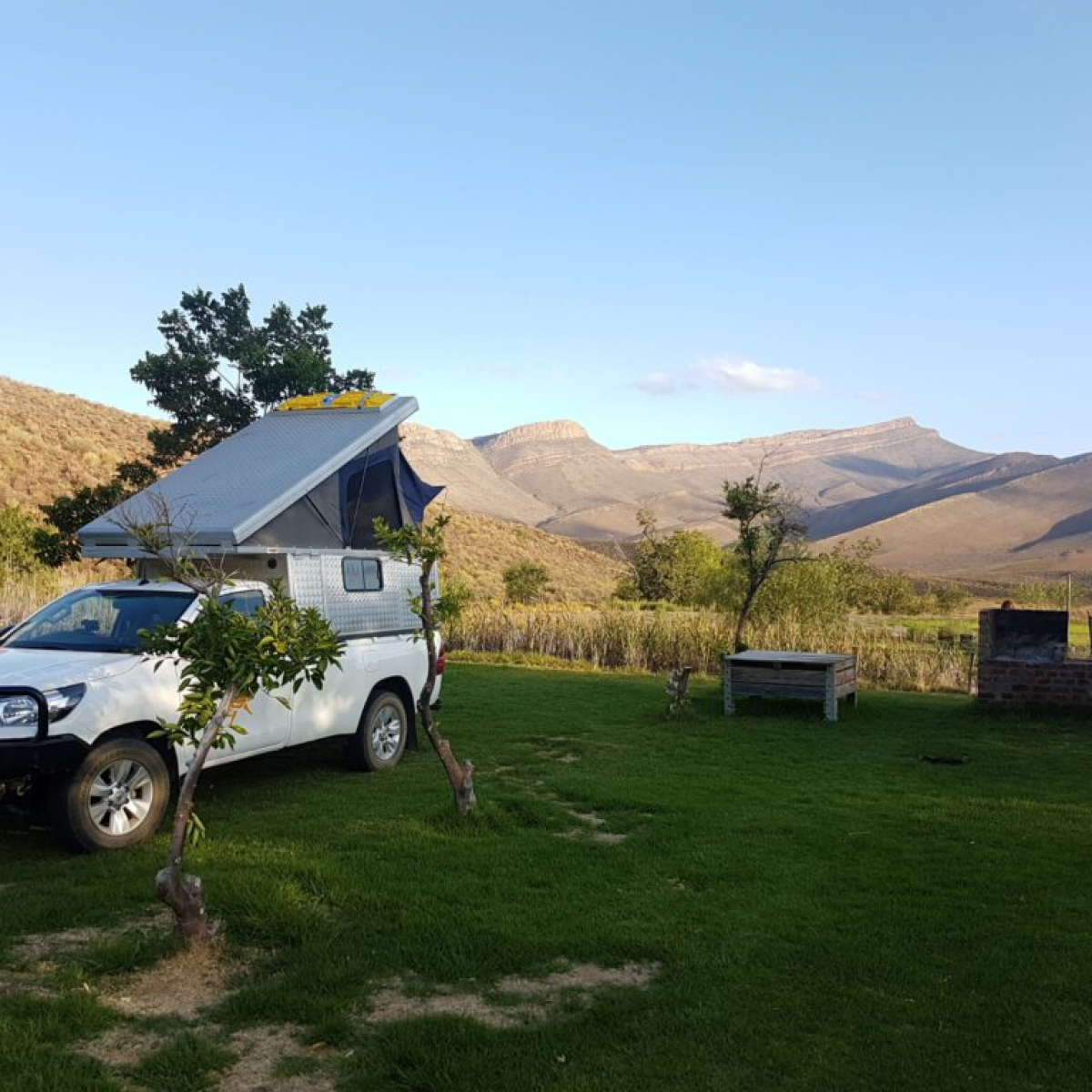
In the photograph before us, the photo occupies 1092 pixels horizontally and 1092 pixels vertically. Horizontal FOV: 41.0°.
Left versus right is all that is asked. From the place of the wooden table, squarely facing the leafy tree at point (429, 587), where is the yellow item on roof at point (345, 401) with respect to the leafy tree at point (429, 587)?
right

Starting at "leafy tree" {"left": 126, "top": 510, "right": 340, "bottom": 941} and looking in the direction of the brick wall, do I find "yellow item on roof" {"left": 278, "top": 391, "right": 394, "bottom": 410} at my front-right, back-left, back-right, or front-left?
front-left

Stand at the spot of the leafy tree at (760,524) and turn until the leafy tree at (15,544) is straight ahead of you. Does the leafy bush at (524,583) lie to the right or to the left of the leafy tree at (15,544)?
right

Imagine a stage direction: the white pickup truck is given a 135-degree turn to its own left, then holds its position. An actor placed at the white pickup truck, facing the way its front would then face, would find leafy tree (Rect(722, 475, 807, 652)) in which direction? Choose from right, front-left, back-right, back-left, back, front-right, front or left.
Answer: front-left

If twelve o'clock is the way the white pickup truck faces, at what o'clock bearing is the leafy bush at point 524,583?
The leafy bush is roughly at 5 o'clock from the white pickup truck.

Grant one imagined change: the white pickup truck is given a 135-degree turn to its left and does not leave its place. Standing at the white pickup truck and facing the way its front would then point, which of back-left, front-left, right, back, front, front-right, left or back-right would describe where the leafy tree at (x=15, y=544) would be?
left

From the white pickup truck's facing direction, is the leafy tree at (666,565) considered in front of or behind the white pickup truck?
behind

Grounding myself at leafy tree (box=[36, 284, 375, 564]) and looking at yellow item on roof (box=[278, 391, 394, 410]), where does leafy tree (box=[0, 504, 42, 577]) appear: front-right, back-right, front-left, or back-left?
back-right

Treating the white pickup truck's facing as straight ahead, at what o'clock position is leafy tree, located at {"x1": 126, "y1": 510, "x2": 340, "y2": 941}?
The leafy tree is roughly at 10 o'clock from the white pickup truck.

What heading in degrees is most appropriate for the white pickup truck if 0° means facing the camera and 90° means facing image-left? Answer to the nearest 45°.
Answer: approximately 45°

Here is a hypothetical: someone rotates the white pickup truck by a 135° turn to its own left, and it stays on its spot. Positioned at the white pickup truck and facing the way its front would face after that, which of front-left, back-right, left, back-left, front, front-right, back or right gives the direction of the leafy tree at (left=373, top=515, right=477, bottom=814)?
front

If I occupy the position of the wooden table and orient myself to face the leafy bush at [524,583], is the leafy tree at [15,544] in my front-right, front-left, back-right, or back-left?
front-left

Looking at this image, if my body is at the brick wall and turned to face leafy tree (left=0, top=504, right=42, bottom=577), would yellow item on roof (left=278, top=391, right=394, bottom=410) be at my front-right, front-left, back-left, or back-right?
front-left

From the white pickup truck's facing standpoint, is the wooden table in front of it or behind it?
behind
